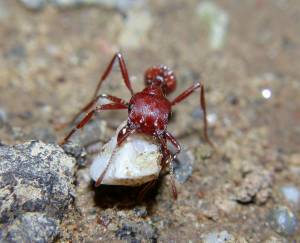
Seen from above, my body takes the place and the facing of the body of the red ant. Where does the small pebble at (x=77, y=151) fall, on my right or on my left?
on my right

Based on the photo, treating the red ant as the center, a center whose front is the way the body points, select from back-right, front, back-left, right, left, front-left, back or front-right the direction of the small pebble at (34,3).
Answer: back-right

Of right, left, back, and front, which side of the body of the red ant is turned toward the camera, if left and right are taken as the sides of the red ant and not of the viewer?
front

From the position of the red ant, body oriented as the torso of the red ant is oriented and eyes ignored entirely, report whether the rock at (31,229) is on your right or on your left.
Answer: on your right

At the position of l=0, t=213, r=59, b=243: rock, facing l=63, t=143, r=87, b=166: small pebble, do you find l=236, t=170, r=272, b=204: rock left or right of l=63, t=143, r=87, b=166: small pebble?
right
